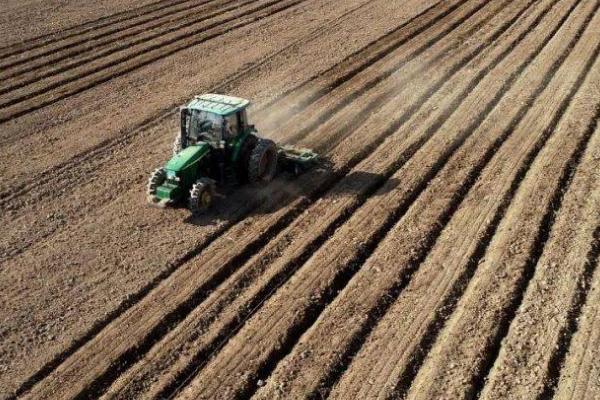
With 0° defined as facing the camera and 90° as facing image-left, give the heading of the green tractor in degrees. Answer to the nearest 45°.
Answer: approximately 45°
